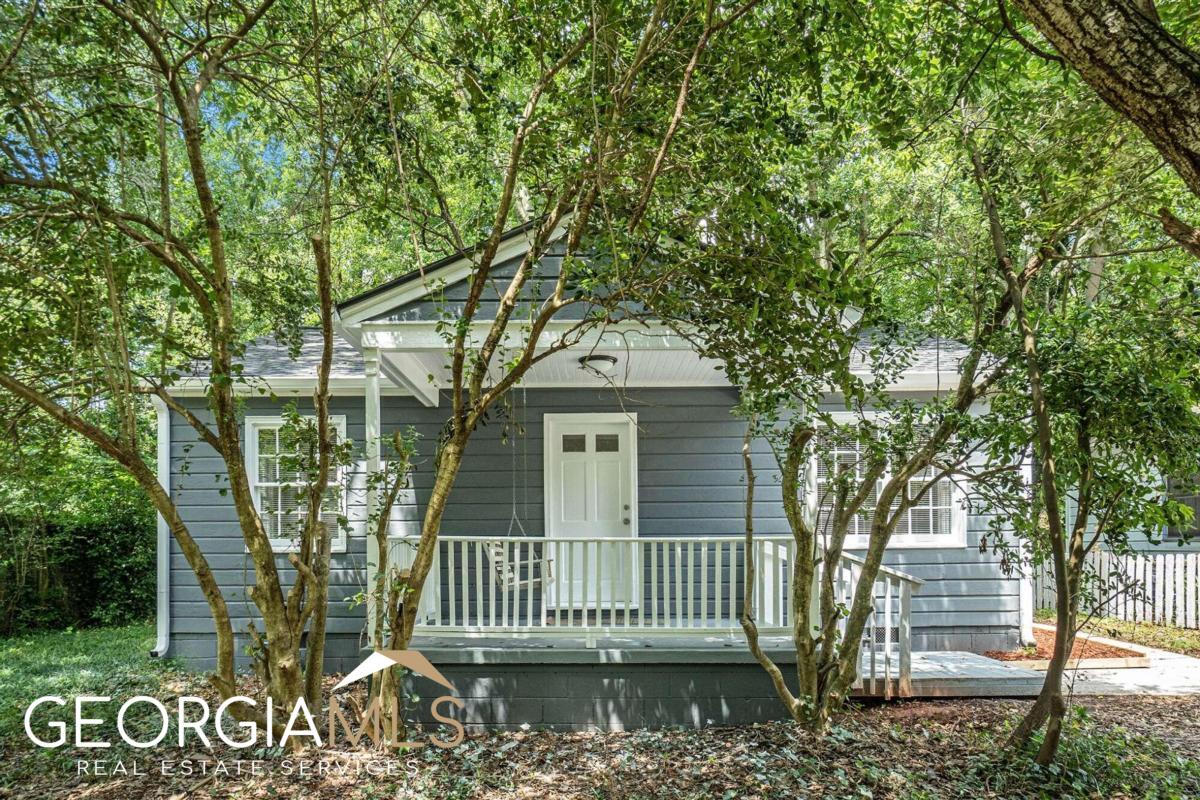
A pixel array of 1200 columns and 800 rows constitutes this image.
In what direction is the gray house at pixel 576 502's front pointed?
toward the camera

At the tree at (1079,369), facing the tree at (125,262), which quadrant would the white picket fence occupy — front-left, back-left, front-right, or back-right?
back-right

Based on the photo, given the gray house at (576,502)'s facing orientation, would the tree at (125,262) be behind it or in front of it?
in front
